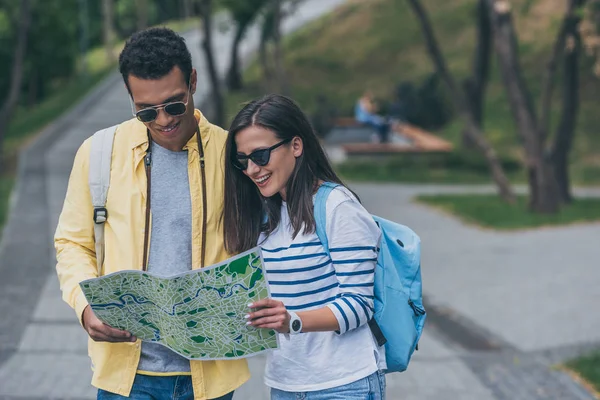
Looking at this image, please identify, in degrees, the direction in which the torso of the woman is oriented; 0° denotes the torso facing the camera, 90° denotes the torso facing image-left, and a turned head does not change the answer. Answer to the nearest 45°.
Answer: approximately 45°

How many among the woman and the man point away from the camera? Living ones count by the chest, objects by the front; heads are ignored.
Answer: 0

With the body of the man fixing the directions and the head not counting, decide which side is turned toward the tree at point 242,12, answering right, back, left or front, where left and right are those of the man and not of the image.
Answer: back

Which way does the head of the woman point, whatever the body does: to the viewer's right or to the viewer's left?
to the viewer's left

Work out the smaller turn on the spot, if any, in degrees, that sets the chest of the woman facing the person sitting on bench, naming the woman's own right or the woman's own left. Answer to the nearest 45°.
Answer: approximately 135° to the woman's own right

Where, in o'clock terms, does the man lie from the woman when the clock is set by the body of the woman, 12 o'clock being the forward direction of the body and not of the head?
The man is roughly at 2 o'clock from the woman.

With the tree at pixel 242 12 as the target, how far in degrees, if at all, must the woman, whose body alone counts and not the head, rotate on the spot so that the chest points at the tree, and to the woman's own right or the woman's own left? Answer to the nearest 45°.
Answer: approximately 135° to the woman's own right

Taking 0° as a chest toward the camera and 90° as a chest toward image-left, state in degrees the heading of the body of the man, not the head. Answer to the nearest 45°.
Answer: approximately 0°
